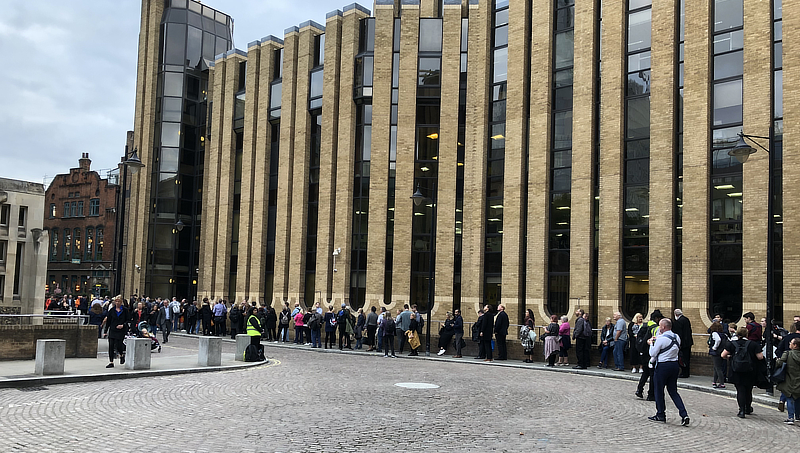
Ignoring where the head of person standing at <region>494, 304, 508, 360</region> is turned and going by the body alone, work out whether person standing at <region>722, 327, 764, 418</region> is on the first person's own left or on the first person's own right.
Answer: on the first person's own left

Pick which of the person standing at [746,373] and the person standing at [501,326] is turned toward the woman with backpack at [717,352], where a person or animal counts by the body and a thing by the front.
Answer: the person standing at [746,373]

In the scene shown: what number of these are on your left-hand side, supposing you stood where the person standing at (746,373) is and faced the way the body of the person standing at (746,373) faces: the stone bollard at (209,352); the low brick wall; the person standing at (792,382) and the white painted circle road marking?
3

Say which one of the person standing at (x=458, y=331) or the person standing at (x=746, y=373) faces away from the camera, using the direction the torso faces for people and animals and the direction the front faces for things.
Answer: the person standing at (x=746, y=373)

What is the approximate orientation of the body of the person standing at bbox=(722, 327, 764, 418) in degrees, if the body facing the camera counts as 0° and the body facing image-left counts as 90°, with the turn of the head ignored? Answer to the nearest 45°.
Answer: approximately 180°

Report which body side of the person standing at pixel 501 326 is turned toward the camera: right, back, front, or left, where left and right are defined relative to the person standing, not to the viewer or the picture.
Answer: left

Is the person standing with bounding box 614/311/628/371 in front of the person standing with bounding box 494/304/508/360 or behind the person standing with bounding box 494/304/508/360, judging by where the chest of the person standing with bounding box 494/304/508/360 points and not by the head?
behind
